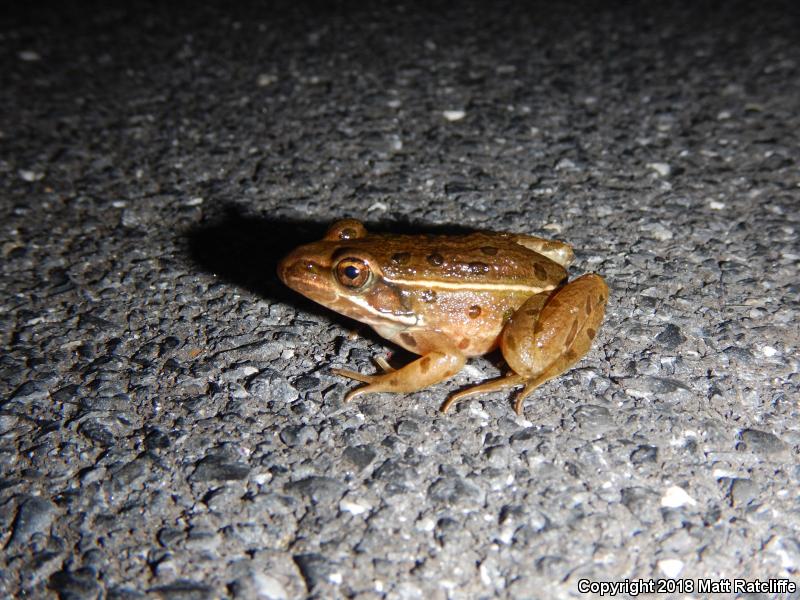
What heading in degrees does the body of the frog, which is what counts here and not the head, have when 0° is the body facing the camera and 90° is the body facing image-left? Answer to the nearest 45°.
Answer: approximately 90°
